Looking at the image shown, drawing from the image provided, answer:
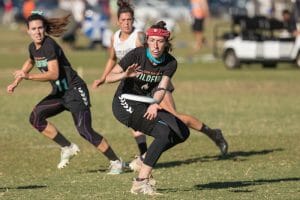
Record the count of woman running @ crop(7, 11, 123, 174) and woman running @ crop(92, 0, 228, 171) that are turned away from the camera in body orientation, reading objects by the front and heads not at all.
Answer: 0

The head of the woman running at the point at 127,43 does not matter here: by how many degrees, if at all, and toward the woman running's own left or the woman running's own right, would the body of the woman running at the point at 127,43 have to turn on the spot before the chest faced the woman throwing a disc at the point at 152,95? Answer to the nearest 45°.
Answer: approximately 45° to the woman running's own left

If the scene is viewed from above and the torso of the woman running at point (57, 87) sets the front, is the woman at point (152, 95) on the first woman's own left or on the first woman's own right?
on the first woman's own left

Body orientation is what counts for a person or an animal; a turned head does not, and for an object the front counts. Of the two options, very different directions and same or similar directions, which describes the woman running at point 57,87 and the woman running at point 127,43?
same or similar directions

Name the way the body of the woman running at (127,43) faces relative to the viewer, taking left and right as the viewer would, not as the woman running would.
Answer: facing the viewer and to the left of the viewer
